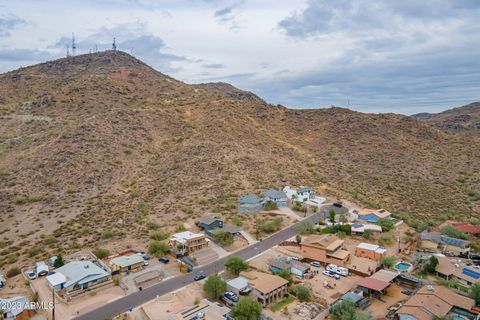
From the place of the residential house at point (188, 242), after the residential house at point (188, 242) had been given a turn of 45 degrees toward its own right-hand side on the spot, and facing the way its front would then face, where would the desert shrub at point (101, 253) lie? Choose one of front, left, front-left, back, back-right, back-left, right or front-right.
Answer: right

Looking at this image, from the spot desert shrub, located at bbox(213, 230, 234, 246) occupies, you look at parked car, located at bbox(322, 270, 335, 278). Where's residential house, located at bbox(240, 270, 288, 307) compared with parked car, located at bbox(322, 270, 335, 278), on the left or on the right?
right

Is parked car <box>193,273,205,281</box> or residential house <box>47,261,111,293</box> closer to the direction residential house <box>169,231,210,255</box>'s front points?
the parked car

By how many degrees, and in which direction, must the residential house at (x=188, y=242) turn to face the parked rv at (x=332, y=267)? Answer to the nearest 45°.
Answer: approximately 45° to its left

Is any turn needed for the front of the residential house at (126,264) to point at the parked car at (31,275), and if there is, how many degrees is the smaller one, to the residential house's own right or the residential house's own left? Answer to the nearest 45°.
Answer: approximately 135° to the residential house's own right

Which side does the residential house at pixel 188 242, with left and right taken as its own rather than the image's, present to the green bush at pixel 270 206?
left

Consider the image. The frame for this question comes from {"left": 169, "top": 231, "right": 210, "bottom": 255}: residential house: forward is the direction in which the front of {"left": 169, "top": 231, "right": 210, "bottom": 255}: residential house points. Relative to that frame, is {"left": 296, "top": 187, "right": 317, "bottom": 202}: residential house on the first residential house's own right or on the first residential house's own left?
on the first residential house's own left

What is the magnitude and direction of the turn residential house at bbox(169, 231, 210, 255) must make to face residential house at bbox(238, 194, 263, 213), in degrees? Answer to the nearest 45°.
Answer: approximately 90° to its left

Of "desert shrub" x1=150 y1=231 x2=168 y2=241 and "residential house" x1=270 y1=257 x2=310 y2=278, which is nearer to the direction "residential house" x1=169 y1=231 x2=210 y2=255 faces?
the residential house
